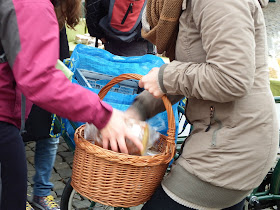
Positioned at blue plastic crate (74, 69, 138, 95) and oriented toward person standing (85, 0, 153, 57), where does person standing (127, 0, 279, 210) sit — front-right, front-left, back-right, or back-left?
back-right

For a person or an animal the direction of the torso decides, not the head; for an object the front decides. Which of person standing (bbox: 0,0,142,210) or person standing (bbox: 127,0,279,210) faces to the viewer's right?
person standing (bbox: 0,0,142,210)

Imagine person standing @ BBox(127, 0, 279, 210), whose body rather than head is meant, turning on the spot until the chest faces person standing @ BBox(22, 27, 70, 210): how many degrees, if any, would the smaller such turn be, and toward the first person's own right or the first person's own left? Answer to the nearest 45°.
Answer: approximately 45° to the first person's own right

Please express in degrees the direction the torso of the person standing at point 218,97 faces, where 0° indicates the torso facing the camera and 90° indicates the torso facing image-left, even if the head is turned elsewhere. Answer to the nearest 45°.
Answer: approximately 90°

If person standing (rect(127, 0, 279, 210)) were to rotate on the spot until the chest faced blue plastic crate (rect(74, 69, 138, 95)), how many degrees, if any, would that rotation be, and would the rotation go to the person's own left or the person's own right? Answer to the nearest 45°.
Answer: approximately 45° to the person's own right

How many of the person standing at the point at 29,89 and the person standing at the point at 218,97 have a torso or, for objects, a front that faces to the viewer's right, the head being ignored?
1

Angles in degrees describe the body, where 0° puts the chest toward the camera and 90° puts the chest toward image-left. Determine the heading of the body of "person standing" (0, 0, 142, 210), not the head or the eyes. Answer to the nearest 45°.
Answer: approximately 270°

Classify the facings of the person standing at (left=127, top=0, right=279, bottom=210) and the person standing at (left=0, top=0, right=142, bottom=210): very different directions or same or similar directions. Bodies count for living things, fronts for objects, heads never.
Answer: very different directions
